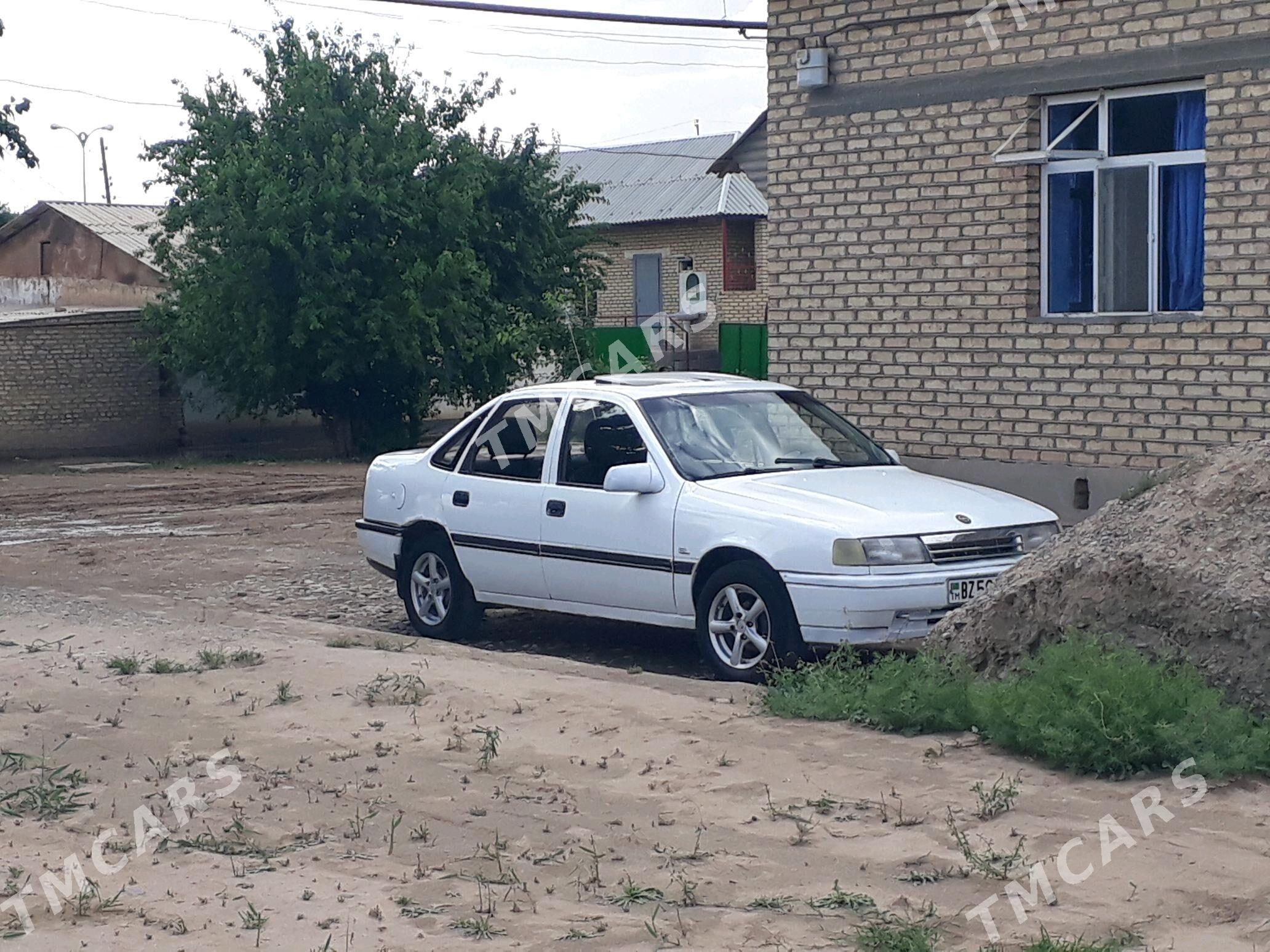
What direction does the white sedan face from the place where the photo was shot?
facing the viewer and to the right of the viewer

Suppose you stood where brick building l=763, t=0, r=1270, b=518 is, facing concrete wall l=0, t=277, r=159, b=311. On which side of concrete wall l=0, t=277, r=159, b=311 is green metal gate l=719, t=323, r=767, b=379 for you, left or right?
right

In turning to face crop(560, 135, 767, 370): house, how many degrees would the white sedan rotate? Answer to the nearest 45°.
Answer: approximately 135° to its left

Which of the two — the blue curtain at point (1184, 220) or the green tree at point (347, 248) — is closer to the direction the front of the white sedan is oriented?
the blue curtain

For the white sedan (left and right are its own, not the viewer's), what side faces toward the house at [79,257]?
back

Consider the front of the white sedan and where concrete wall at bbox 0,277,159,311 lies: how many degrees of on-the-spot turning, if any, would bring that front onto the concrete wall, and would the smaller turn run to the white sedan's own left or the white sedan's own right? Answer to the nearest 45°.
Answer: approximately 180°

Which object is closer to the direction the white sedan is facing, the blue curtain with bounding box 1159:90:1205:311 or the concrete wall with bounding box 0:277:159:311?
the blue curtain

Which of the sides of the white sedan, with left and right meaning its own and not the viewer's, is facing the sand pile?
front

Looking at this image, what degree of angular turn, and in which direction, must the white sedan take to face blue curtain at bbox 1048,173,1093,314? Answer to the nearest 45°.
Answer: approximately 90° to its left

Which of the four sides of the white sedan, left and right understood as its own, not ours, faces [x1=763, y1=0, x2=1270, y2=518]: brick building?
left

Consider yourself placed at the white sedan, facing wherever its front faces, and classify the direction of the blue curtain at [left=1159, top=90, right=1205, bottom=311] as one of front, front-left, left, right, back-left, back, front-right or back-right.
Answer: left

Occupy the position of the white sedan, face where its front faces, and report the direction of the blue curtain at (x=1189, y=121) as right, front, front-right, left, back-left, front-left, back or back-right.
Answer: left

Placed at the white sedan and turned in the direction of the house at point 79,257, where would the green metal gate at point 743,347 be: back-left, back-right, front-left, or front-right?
front-right

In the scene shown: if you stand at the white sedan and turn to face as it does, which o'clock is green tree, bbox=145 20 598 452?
The green tree is roughly at 7 o'clock from the white sedan.
